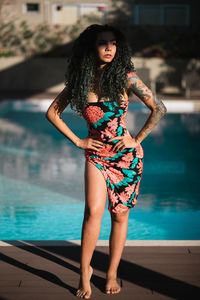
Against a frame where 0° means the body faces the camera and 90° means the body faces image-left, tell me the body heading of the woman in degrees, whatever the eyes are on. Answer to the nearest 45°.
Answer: approximately 0°
